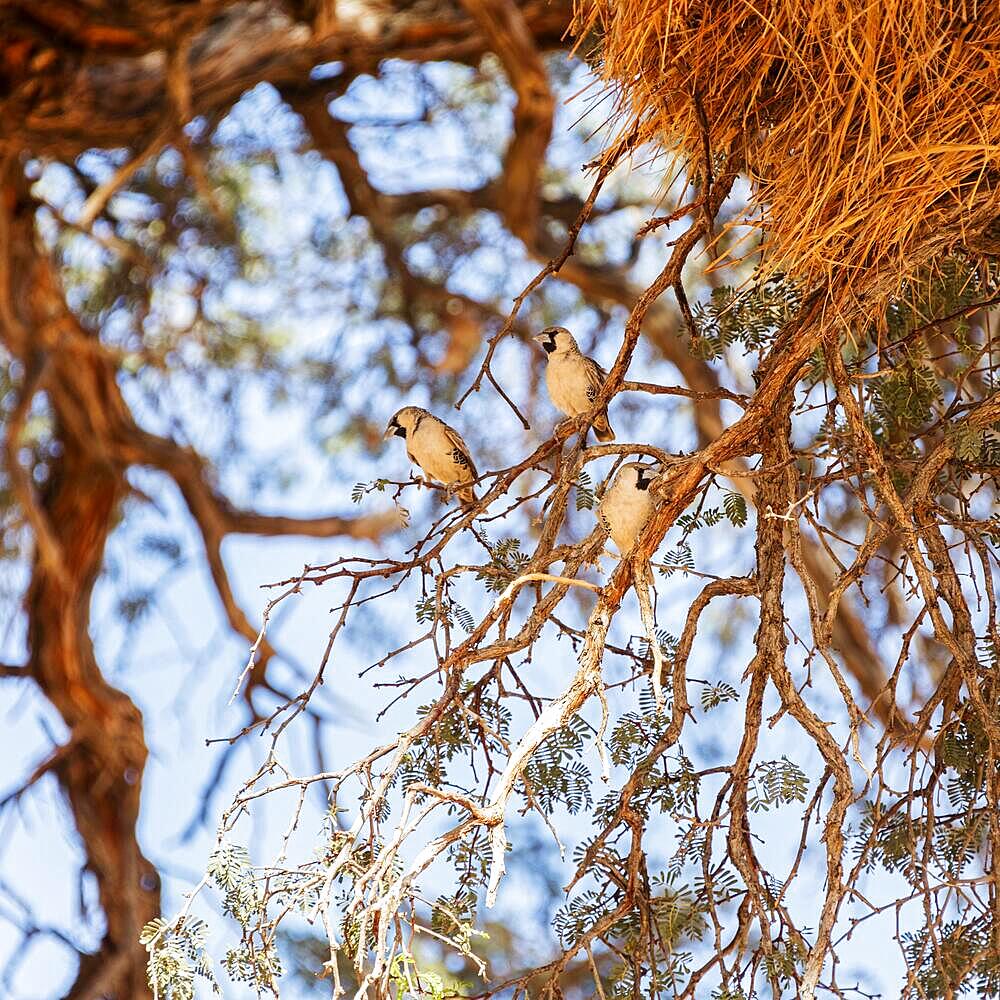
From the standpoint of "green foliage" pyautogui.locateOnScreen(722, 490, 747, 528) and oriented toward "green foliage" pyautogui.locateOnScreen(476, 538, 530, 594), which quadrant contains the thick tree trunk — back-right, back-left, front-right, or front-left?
front-right

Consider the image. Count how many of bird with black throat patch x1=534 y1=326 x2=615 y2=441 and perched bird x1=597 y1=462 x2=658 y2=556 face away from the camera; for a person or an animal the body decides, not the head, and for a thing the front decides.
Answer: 0

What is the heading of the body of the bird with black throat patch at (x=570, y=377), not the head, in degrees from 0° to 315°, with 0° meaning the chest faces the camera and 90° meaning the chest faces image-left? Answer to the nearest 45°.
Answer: approximately 45°

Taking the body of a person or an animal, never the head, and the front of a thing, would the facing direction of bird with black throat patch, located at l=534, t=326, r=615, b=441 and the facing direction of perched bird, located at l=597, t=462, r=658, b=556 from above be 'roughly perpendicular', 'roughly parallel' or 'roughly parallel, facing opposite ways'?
roughly perpendicular
